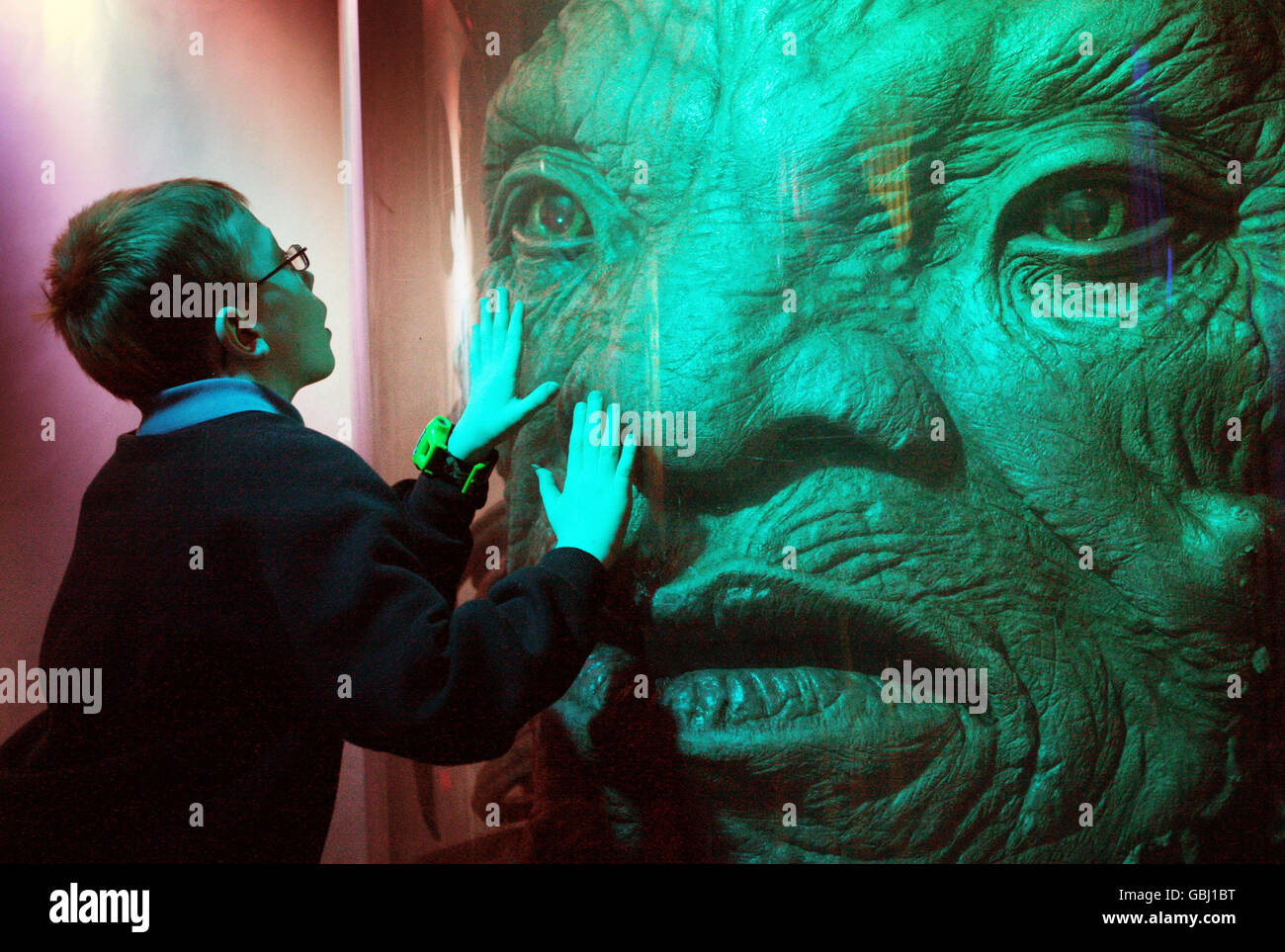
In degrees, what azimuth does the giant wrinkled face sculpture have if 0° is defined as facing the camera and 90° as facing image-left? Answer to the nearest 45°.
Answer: approximately 45°

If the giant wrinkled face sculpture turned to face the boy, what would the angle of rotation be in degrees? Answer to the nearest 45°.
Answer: approximately 45° to its right

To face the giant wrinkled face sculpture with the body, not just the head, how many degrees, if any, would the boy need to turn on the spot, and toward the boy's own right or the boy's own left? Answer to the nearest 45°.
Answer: approximately 45° to the boy's own right

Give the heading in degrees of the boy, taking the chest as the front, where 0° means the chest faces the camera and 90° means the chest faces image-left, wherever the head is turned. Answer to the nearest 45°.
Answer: approximately 225°
